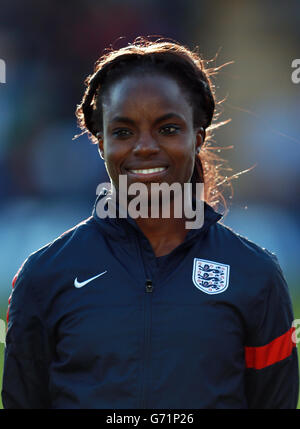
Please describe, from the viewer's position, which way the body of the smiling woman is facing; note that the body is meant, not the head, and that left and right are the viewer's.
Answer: facing the viewer
